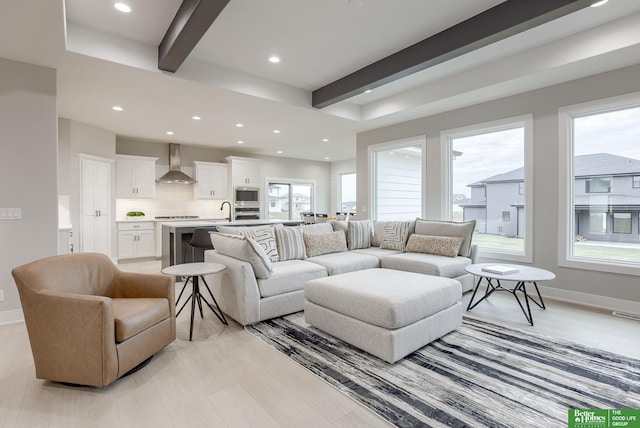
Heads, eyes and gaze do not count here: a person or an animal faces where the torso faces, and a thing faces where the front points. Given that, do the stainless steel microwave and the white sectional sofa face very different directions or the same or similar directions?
same or similar directions

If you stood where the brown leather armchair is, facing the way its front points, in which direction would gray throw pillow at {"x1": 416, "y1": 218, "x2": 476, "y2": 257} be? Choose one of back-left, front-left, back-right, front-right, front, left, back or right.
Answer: front-left

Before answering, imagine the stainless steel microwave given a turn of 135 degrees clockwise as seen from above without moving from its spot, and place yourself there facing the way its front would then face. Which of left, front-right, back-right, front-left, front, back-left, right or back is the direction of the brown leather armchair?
back-left

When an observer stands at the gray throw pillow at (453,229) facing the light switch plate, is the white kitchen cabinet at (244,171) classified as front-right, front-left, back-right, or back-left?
front-right

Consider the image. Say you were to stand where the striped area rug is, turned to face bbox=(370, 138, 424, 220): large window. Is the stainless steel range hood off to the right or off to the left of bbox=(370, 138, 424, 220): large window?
left

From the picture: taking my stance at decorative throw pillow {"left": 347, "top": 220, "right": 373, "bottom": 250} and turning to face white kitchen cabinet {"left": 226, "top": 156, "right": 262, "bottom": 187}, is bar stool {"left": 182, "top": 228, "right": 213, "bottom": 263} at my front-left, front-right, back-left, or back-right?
front-left

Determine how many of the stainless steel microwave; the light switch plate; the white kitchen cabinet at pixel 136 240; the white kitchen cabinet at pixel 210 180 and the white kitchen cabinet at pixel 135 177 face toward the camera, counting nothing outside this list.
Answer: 5

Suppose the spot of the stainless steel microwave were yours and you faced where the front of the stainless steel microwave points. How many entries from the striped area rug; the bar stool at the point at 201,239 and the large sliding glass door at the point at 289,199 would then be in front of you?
2

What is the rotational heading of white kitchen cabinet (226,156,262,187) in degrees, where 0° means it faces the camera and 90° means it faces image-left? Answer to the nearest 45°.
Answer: approximately 0°

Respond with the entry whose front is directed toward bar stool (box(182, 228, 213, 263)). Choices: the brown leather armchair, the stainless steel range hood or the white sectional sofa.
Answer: the stainless steel range hood

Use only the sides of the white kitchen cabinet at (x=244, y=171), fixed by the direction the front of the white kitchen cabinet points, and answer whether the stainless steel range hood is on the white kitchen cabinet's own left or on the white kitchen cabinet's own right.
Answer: on the white kitchen cabinet's own right

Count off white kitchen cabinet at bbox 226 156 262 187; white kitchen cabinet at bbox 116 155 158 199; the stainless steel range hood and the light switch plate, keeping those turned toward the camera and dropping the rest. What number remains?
4

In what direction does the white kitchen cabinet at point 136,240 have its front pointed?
toward the camera

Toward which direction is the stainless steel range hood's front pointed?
toward the camera

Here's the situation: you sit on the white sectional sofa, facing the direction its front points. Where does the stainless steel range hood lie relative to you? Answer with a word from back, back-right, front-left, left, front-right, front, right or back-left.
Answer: back

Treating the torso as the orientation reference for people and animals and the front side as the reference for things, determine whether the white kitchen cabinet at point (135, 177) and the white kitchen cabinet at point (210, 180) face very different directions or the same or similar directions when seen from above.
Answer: same or similar directions

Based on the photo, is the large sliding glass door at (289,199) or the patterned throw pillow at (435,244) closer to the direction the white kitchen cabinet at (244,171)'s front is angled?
the patterned throw pillow

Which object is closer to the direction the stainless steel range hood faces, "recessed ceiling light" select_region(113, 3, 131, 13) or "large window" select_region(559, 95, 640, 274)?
the recessed ceiling light

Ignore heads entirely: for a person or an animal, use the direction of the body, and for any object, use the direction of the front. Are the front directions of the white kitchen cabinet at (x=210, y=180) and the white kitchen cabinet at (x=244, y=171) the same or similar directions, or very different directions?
same or similar directions

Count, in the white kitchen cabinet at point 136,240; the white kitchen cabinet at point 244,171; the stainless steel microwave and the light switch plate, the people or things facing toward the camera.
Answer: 4
